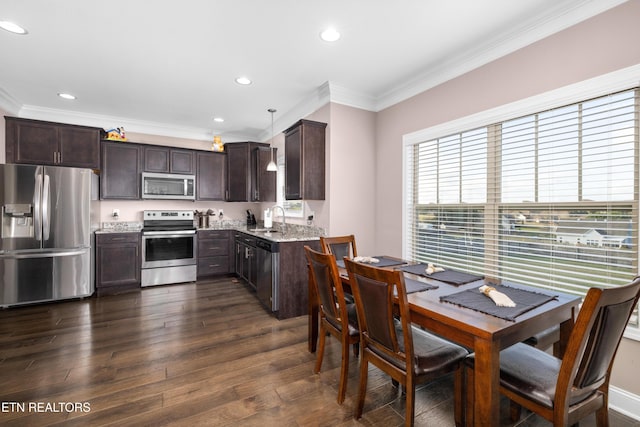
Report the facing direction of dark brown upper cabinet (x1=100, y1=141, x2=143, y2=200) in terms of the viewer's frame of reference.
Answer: facing the viewer

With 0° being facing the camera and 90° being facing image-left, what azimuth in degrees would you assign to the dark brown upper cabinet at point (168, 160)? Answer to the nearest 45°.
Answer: approximately 0°

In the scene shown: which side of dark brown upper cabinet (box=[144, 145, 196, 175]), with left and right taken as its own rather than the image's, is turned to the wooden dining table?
front

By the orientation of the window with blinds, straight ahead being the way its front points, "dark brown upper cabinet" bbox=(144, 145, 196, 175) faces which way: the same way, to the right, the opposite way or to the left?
to the left

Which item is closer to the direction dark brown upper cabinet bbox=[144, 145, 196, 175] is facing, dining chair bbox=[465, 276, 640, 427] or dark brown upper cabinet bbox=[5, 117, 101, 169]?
the dining chair

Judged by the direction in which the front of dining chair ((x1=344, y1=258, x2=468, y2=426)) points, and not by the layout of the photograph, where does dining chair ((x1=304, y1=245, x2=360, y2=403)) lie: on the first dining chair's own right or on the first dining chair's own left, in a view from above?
on the first dining chair's own left

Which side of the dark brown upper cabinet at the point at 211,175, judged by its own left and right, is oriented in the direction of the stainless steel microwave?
right

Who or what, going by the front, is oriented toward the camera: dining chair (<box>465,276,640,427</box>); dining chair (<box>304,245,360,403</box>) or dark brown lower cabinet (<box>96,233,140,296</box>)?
the dark brown lower cabinet

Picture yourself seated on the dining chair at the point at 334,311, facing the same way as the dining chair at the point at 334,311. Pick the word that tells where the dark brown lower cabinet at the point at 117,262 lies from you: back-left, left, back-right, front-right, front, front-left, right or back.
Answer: left

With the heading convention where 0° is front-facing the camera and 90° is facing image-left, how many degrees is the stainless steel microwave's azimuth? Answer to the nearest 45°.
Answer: approximately 0°

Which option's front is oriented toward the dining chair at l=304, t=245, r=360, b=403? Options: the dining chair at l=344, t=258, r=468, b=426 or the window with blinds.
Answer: the window with blinds
